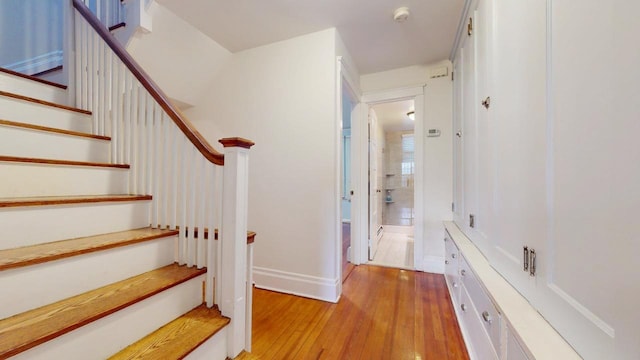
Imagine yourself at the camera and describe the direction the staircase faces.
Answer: facing the viewer and to the right of the viewer

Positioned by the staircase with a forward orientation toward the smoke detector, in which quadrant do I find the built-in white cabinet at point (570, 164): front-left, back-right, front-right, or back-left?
front-right
